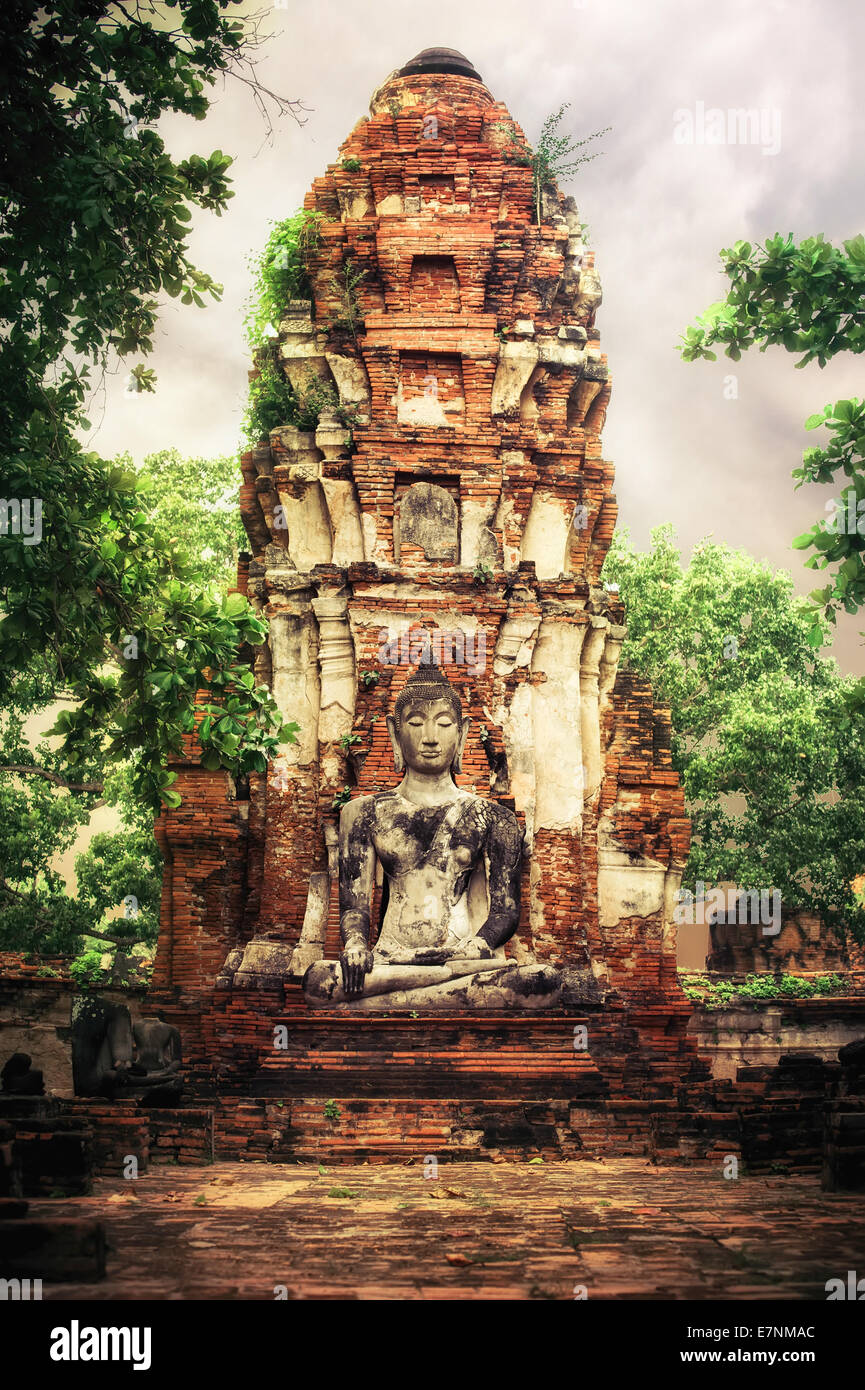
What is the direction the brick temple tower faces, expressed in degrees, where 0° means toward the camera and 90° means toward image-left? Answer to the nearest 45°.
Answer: approximately 0°
